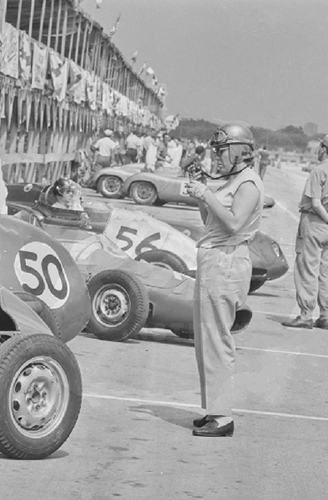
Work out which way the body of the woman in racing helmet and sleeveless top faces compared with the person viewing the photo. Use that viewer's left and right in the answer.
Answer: facing to the left of the viewer

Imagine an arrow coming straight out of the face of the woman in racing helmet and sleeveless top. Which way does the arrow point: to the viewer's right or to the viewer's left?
to the viewer's left

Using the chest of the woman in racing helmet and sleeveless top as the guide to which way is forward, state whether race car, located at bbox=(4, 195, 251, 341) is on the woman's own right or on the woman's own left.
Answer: on the woman's own right

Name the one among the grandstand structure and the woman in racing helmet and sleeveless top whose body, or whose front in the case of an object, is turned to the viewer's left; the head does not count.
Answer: the woman in racing helmet and sleeveless top

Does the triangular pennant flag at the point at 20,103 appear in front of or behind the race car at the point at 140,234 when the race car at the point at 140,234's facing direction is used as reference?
behind

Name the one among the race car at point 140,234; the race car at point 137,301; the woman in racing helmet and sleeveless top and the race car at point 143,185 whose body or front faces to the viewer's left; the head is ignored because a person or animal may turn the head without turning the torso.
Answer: the woman in racing helmet and sleeveless top
